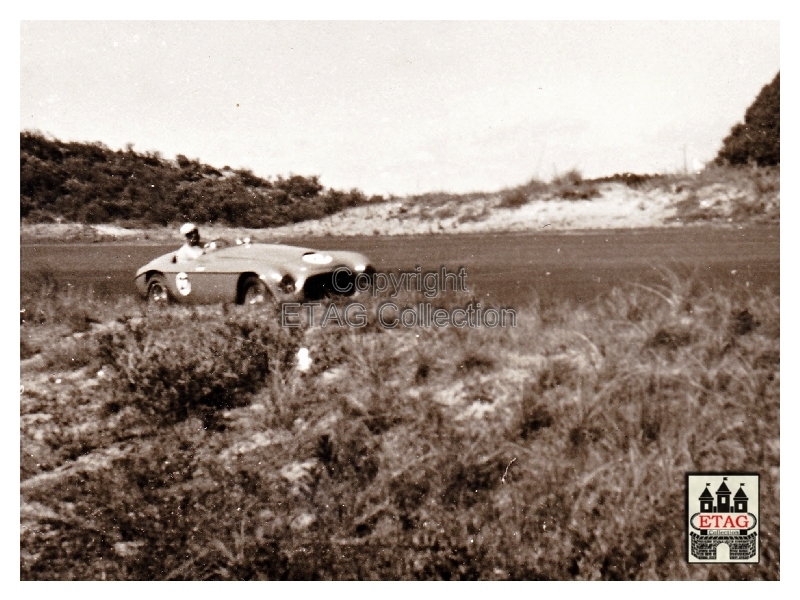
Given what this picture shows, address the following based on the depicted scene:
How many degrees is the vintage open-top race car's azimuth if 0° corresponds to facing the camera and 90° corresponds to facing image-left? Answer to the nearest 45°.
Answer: approximately 315°

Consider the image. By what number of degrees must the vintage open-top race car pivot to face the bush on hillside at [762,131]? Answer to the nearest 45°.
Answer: approximately 45° to its left
